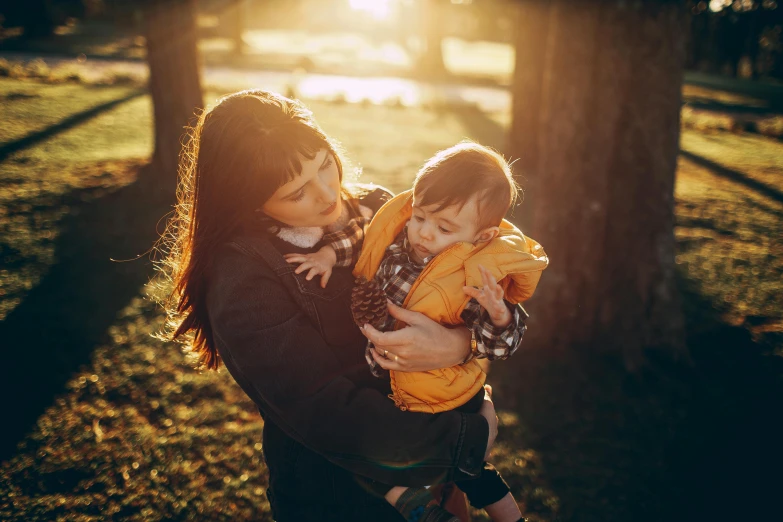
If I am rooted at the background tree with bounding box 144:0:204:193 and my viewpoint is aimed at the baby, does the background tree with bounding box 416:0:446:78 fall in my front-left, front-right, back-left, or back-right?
back-left

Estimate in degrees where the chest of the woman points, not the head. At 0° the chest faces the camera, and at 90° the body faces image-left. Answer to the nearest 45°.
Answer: approximately 270°

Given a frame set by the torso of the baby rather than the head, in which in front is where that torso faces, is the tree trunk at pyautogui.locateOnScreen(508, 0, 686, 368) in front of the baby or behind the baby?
behind

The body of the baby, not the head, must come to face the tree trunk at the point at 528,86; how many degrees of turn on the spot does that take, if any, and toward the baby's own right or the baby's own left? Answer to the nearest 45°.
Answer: approximately 135° to the baby's own right

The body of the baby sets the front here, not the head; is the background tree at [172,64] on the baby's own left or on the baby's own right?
on the baby's own right

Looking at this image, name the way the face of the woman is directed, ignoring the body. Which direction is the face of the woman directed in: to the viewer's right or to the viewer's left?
to the viewer's right

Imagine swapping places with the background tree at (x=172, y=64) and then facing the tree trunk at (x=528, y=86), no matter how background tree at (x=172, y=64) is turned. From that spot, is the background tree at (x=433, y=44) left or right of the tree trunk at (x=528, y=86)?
left

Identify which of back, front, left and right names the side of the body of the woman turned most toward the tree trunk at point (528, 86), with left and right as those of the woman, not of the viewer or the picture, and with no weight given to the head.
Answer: left

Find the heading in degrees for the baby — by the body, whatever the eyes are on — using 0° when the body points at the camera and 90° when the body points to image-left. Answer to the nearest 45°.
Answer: approximately 45°
